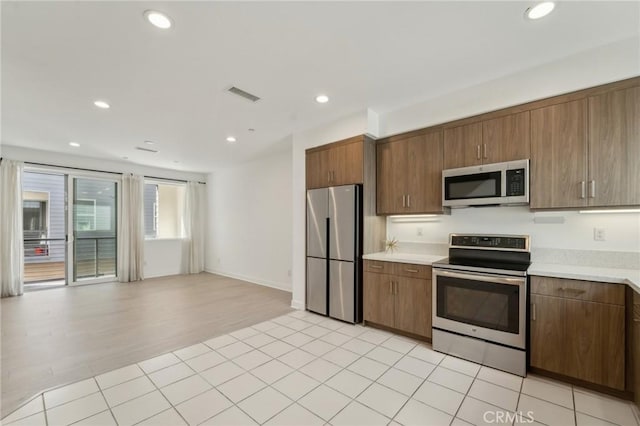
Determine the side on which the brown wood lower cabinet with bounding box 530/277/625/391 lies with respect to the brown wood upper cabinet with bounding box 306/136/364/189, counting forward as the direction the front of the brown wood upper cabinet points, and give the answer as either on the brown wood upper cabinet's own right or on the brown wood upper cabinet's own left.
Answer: on the brown wood upper cabinet's own left

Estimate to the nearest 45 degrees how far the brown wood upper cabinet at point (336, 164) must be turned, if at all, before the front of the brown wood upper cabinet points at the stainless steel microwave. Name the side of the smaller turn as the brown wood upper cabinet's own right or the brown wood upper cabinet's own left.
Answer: approximately 90° to the brown wood upper cabinet's own left

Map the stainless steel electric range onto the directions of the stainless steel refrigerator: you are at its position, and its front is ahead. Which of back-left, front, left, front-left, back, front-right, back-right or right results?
left

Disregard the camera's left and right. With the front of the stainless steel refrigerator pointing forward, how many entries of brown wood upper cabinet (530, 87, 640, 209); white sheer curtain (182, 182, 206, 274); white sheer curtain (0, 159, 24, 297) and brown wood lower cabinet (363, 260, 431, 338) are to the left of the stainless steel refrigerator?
2

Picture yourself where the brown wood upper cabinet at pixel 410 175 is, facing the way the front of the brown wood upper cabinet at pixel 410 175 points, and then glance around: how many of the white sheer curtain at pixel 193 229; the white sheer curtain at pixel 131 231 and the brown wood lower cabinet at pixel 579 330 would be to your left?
1

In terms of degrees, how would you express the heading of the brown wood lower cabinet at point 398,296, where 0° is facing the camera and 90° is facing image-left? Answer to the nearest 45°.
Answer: approximately 45°

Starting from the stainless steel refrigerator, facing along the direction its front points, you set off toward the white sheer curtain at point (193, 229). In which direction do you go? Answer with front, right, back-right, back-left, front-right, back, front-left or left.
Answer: right

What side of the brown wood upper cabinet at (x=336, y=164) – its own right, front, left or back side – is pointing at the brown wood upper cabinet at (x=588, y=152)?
left

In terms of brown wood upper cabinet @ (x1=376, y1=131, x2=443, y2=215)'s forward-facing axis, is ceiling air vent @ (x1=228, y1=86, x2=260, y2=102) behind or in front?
in front

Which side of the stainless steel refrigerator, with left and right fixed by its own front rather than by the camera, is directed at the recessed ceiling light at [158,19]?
front

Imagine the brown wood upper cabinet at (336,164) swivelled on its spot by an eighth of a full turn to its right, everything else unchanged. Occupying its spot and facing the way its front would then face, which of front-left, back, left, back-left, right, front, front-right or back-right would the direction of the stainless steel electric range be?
back-left
